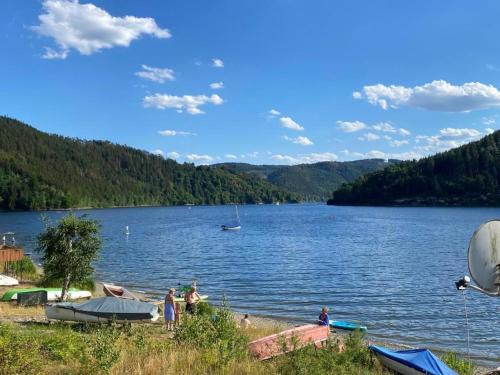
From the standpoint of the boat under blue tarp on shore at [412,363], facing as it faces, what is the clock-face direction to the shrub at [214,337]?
The shrub is roughly at 9 o'clock from the boat under blue tarp on shore.

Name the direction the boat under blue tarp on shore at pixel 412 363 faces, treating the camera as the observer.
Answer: facing away from the viewer and to the left of the viewer

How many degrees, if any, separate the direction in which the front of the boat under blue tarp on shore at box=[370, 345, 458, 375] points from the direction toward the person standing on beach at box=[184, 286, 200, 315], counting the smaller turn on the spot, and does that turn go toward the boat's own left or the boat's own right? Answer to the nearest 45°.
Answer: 0° — it already faces them
